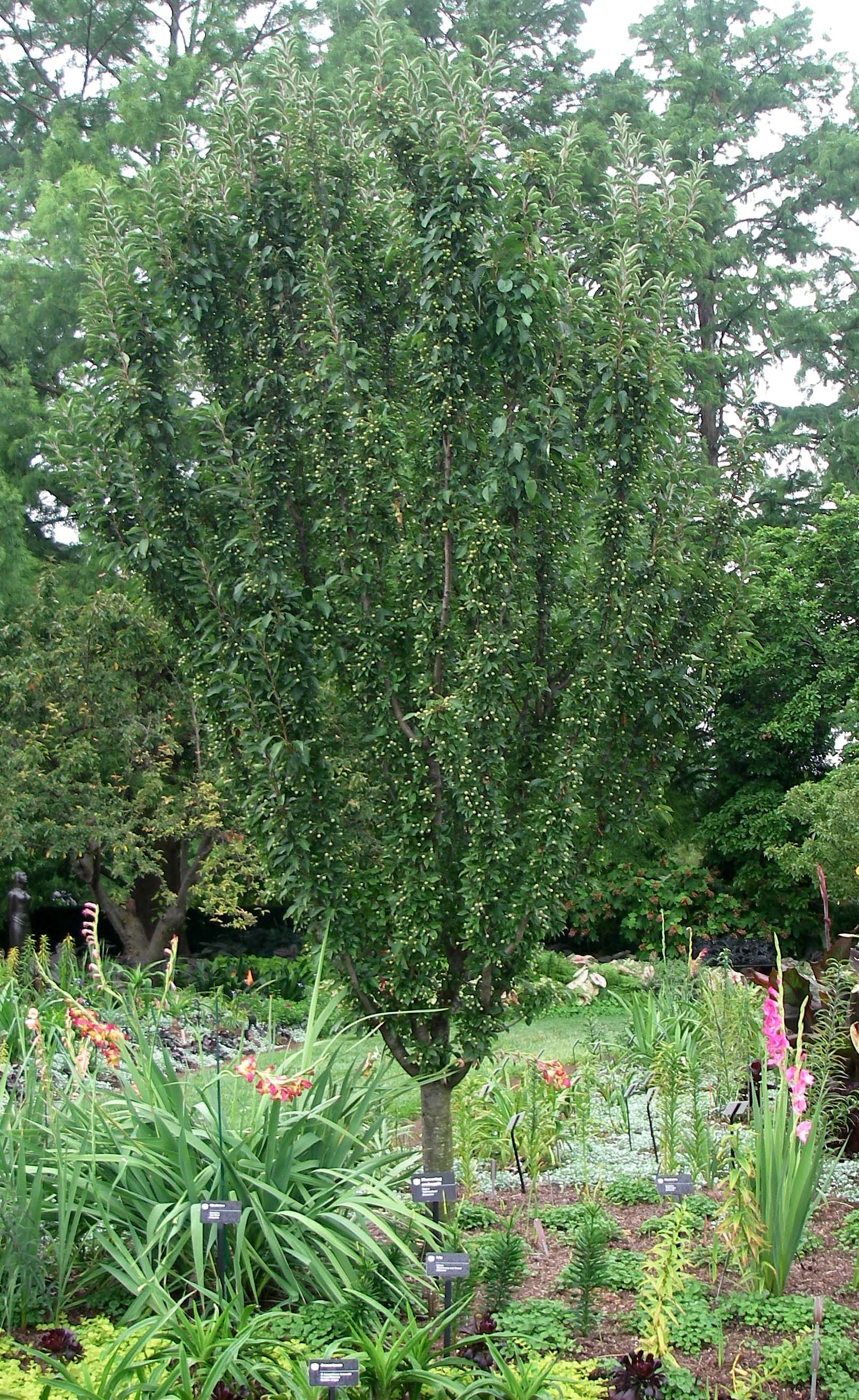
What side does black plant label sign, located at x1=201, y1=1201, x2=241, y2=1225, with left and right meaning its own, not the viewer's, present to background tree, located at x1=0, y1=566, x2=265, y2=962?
back

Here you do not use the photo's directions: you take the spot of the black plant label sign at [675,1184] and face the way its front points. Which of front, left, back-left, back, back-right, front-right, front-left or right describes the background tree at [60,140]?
back-right

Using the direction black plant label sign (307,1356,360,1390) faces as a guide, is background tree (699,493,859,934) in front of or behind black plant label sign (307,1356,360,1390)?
behind

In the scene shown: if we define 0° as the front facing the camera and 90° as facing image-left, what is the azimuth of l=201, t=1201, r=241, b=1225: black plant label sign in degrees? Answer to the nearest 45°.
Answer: approximately 0°

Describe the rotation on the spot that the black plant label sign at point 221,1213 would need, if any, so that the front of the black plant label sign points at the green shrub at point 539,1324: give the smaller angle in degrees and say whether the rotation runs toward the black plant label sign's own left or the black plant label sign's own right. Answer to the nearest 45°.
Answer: approximately 90° to the black plant label sign's own left

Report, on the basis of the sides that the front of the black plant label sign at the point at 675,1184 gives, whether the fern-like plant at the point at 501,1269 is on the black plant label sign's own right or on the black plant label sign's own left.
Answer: on the black plant label sign's own right
